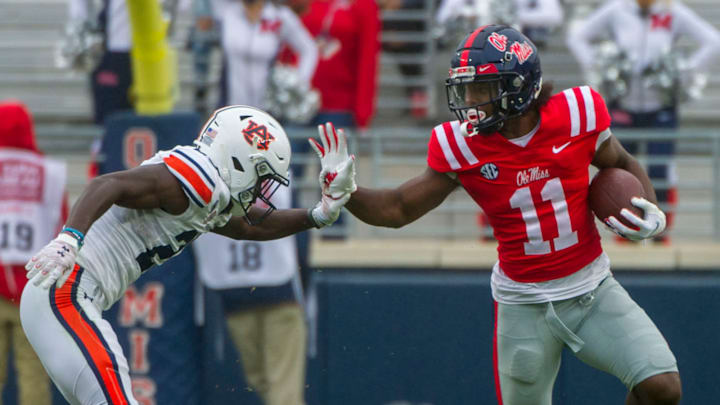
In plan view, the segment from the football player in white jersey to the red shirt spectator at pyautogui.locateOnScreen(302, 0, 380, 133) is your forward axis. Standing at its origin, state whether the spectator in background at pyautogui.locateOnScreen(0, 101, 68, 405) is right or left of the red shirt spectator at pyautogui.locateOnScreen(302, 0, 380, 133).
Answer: left

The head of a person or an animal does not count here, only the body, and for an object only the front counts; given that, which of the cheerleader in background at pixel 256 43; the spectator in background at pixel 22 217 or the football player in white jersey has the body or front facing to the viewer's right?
the football player in white jersey

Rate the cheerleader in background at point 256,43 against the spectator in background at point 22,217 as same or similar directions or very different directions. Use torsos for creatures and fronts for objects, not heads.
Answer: very different directions

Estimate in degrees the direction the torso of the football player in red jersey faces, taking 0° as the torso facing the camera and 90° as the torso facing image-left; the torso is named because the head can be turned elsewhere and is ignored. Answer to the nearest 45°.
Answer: approximately 0°

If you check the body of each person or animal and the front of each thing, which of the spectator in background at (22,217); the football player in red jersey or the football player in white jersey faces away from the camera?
the spectator in background

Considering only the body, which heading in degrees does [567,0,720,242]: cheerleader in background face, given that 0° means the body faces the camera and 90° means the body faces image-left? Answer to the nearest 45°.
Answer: approximately 0°

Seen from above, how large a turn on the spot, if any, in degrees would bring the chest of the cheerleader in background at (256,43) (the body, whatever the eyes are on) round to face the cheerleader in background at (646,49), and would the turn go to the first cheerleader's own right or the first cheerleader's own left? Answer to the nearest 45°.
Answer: approximately 90° to the first cheerleader's own left

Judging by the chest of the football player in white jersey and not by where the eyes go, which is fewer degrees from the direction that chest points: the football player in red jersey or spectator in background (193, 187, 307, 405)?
the football player in red jersey

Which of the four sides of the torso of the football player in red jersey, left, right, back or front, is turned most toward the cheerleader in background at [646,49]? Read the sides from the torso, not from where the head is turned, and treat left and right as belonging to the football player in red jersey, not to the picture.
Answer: back

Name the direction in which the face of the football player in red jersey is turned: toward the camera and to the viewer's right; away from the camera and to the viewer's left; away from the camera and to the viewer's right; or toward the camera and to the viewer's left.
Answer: toward the camera and to the viewer's left

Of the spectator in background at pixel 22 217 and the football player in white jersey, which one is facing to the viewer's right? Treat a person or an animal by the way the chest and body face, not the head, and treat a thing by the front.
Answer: the football player in white jersey

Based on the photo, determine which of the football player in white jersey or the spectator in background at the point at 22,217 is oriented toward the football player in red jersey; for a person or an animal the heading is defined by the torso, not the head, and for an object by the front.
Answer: the football player in white jersey
